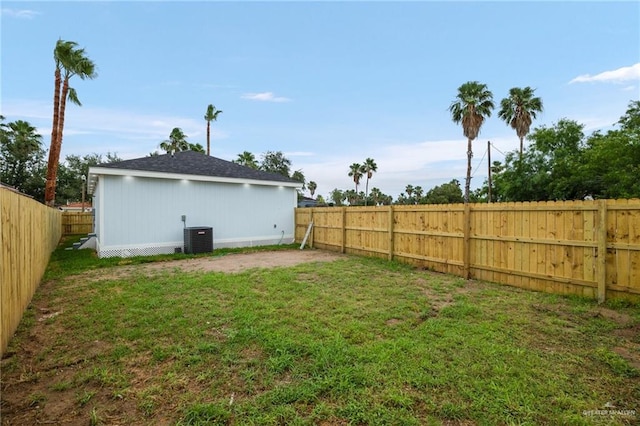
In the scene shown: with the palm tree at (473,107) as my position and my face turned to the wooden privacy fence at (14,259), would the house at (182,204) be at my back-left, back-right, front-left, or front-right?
front-right

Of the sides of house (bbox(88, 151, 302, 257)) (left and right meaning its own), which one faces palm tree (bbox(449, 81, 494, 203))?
right

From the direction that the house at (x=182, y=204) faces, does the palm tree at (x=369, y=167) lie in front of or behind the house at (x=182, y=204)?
in front

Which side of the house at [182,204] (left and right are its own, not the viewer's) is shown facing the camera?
back

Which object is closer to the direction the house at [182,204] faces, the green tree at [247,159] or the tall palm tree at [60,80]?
the green tree

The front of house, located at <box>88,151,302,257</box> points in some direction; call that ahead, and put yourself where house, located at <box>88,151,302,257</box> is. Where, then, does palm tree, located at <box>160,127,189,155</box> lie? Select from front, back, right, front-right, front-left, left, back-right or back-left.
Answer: front

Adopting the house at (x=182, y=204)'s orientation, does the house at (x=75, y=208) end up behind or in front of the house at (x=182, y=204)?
in front
